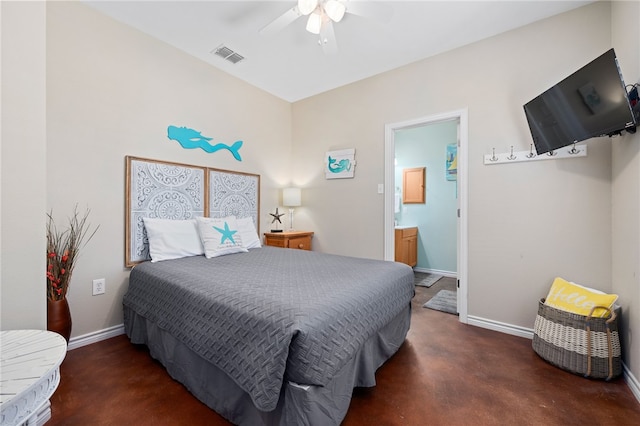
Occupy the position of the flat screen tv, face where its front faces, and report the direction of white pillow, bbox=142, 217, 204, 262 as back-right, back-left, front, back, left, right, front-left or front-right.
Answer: front

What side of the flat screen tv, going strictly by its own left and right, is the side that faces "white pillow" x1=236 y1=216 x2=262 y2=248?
front

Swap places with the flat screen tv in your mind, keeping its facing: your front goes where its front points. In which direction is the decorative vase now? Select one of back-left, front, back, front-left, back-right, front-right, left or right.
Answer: front

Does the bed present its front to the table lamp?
no

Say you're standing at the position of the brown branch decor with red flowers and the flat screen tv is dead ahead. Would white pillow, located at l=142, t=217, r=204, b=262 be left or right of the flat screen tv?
left

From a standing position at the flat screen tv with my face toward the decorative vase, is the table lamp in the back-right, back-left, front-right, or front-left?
front-right

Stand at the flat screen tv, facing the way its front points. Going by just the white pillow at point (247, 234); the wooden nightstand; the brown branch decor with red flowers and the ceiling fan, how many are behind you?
0

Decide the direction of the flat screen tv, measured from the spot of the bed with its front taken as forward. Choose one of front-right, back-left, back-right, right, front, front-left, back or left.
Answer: front-left

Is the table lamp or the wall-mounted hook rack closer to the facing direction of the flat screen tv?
the table lamp

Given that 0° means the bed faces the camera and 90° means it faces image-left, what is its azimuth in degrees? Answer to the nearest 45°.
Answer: approximately 315°

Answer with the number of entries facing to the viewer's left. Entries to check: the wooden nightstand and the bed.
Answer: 0

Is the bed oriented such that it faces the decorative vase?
no

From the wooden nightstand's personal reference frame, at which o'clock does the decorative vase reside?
The decorative vase is roughly at 3 o'clock from the wooden nightstand.

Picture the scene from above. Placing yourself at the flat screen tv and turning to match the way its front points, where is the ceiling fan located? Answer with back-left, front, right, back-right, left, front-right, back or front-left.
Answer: front

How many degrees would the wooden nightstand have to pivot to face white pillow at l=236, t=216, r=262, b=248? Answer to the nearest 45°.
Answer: approximately 90° to its right

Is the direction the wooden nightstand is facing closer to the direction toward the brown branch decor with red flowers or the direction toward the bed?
the bed

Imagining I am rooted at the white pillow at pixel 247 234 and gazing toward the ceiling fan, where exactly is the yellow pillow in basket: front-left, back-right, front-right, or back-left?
front-left

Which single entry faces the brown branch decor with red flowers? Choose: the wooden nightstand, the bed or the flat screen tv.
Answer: the flat screen tv

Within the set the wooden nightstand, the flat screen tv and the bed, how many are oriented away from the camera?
0

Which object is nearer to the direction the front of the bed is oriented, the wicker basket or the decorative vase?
the wicker basket

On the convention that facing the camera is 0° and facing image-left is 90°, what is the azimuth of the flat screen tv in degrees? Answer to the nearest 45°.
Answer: approximately 45°

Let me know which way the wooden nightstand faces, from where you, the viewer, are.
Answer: facing the viewer and to the right of the viewer
